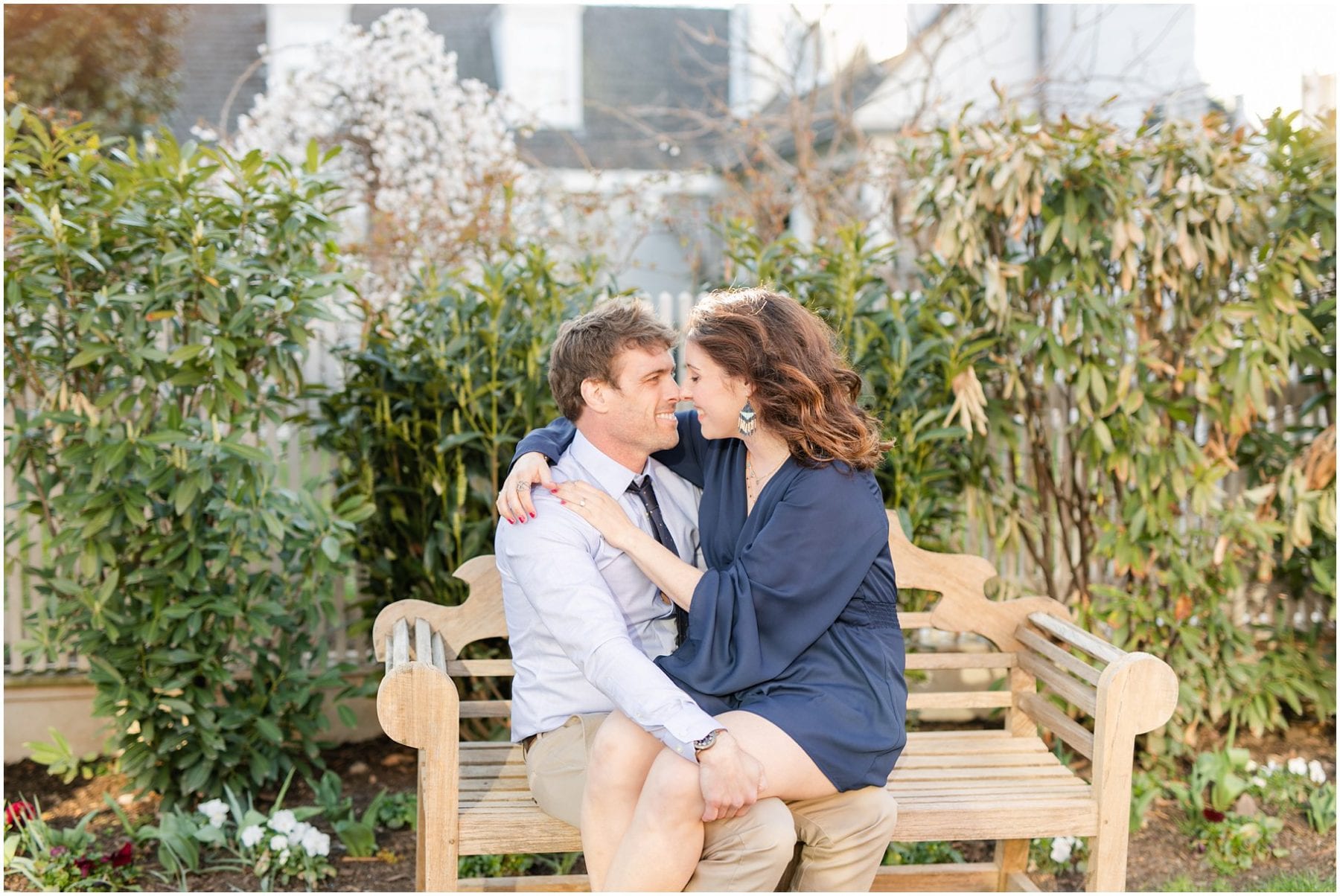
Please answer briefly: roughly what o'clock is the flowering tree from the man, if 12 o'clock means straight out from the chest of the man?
The flowering tree is roughly at 7 o'clock from the man.

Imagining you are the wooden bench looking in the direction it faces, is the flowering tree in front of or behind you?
behind

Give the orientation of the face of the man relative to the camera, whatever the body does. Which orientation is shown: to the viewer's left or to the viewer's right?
to the viewer's right

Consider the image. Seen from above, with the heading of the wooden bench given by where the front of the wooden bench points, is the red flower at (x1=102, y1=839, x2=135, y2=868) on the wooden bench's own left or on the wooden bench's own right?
on the wooden bench's own right

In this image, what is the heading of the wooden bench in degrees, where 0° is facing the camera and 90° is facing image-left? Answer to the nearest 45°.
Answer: approximately 0°

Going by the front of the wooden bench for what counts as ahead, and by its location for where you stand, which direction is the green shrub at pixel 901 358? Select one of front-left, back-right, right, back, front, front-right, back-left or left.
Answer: back

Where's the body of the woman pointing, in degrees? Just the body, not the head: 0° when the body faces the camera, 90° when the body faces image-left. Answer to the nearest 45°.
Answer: approximately 45°

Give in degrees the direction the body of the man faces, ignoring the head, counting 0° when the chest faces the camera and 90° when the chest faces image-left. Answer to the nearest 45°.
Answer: approximately 315°

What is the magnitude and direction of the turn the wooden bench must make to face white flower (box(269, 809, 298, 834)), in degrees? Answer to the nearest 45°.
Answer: approximately 90° to its right
